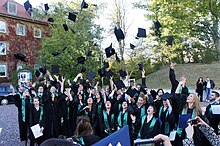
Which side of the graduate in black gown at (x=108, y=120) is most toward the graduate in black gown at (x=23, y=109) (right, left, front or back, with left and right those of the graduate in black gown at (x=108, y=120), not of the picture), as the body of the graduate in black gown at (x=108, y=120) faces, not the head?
right

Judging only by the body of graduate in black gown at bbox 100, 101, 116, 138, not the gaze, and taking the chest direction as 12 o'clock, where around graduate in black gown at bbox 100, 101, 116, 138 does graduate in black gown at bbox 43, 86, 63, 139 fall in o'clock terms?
graduate in black gown at bbox 43, 86, 63, 139 is roughly at 4 o'clock from graduate in black gown at bbox 100, 101, 116, 138.

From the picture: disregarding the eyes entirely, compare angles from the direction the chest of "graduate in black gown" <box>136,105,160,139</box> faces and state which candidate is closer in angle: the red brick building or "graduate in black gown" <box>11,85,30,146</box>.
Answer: the graduate in black gown

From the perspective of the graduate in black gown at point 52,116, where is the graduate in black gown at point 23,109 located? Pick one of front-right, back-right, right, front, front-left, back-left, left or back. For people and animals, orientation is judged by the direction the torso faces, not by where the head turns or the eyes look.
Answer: right

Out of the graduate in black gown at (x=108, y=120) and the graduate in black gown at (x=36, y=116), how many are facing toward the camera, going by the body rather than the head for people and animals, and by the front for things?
2

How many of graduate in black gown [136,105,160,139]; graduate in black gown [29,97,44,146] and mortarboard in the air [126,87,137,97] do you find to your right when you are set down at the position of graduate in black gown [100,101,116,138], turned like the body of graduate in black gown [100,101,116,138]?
1

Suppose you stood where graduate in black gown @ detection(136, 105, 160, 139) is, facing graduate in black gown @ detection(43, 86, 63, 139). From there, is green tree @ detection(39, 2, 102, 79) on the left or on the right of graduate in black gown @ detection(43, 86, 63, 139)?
right

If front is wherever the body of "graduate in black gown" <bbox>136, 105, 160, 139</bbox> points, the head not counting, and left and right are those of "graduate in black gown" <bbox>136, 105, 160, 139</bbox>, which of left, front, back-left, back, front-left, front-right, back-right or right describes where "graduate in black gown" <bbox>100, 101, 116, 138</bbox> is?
right

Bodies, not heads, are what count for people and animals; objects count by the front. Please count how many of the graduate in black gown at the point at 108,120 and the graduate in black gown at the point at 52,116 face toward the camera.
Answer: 2

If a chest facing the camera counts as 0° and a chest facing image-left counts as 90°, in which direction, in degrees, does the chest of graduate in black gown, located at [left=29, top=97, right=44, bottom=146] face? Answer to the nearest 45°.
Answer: approximately 0°
